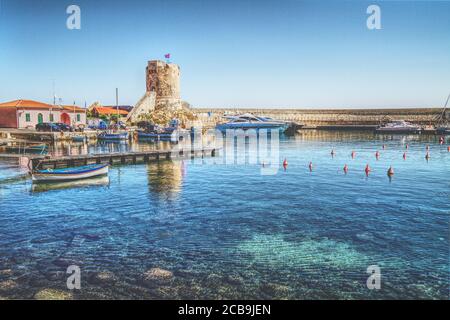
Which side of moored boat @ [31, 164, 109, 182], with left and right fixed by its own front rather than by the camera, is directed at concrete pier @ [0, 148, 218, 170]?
left

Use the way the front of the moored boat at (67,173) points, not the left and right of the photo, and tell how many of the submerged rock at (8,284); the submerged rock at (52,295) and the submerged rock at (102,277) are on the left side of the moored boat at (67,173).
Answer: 0

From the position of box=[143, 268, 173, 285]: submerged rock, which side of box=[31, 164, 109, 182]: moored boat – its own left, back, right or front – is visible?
right

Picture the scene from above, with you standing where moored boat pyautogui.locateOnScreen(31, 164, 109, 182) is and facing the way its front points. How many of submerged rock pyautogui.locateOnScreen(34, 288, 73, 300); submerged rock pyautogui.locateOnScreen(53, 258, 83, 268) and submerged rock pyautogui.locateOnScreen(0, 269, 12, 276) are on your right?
3

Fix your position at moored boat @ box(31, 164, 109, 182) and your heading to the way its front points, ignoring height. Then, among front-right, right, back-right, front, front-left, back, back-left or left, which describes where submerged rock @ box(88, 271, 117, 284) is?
right

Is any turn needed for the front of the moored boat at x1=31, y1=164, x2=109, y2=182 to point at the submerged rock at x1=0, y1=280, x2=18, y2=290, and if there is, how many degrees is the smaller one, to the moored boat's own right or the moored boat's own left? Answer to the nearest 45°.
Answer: approximately 90° to the moored boat's own right

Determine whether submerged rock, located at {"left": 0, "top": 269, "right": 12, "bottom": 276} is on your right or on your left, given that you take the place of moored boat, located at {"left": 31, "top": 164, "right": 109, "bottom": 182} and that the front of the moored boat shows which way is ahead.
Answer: on your right

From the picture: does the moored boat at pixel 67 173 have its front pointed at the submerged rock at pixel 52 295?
no

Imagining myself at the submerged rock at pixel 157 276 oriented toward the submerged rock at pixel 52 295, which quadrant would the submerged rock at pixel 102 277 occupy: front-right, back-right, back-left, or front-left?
front-right

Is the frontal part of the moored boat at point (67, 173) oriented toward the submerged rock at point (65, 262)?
no

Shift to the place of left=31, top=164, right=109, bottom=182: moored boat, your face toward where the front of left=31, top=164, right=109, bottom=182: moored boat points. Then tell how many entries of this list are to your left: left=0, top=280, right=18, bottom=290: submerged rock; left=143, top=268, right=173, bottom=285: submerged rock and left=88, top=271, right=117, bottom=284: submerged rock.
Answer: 0

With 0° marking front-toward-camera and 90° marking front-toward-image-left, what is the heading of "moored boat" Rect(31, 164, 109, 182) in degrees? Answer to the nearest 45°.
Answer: approximately 270°
